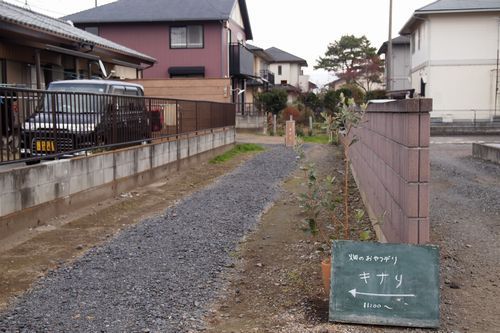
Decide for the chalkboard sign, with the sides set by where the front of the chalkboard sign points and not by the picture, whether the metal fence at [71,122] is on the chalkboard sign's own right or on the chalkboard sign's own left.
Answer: on the chalkboard sign's own right

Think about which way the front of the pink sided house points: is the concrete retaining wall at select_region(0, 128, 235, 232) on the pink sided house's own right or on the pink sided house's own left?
on the pink sided house's own right

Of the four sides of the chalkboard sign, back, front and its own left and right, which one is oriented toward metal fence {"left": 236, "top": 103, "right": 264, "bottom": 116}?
back

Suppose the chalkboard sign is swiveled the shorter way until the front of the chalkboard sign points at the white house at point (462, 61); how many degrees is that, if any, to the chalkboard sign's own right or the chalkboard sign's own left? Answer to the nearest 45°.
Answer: approximately 180°

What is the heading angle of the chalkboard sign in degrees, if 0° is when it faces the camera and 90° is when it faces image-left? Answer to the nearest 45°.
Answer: approximately 0°

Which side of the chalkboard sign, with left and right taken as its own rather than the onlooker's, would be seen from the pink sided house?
back
